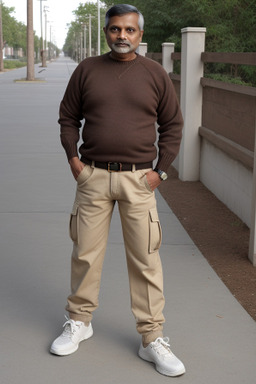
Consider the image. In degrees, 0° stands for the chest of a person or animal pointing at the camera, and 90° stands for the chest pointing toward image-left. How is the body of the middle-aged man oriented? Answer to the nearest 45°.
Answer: approximately 0°

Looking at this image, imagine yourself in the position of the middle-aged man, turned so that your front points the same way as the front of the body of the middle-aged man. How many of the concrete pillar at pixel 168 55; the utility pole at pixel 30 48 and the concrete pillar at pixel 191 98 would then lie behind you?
3

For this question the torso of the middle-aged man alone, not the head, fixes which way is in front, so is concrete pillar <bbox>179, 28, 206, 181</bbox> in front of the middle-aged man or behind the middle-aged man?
behind

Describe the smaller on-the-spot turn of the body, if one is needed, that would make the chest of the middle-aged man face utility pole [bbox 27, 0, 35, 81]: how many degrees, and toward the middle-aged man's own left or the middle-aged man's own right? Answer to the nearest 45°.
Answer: approximately 180°

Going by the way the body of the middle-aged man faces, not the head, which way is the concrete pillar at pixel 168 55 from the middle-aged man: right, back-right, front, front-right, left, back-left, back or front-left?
back
